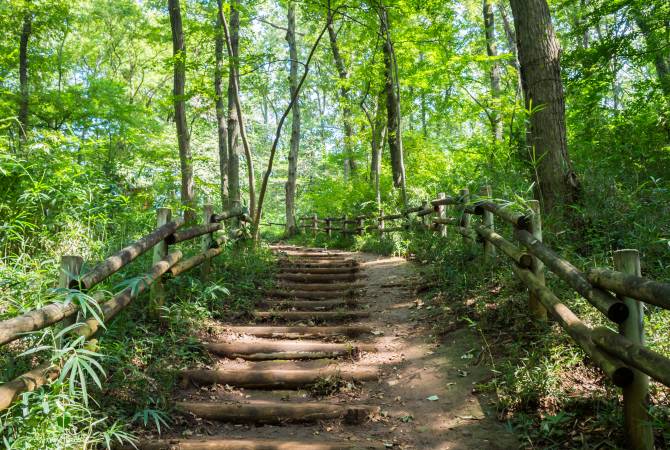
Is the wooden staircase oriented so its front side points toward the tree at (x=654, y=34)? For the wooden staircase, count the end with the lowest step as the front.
no

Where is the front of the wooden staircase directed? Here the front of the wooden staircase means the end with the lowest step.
toward the camera
